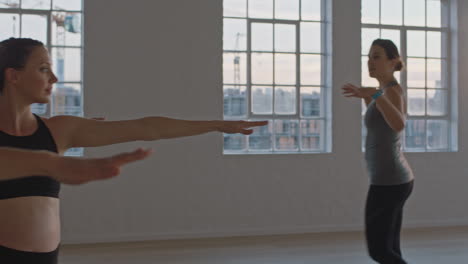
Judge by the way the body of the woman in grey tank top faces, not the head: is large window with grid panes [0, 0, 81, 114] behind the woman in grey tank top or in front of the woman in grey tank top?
in front

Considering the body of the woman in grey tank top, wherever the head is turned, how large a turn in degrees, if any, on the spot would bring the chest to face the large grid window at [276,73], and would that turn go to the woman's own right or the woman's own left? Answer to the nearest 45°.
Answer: approximately 90° to the woman's own right

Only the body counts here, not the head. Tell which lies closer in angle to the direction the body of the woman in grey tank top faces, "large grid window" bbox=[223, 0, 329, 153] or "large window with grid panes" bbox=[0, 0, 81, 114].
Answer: the large window with grid panes

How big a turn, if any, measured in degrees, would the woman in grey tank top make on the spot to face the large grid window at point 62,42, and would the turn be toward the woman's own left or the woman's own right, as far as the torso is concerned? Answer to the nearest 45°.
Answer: approximately 45° to the woman's own right

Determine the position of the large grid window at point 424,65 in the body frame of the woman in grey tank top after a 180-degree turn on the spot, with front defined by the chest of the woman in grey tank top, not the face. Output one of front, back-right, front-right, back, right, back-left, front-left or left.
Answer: left

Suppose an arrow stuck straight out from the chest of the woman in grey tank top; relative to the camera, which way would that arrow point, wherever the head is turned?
to the viewer's left

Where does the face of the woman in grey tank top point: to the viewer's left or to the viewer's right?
to the viewer's left
